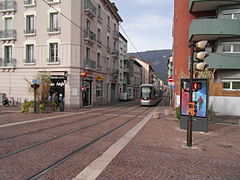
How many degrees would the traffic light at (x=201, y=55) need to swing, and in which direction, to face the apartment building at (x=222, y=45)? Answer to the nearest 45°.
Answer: approximately 90° to its left

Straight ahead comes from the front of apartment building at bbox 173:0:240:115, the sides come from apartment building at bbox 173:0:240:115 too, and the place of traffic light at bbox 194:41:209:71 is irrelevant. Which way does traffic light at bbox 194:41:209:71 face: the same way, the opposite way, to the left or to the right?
to the left

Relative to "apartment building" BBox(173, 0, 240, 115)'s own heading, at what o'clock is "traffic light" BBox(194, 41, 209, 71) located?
The traffic light is roughly at 12 o'clock from the apartment building.

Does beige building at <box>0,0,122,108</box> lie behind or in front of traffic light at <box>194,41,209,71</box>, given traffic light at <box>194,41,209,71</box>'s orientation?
behind

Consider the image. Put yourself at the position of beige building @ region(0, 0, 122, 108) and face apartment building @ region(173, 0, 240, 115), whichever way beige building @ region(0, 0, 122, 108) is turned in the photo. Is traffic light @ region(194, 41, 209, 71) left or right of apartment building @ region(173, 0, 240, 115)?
right
